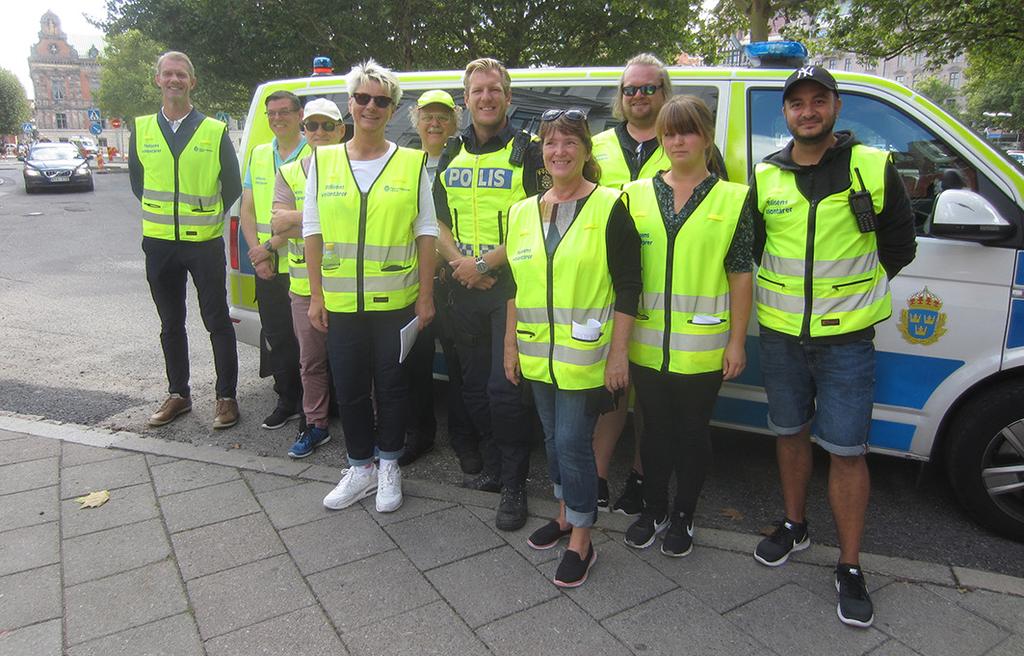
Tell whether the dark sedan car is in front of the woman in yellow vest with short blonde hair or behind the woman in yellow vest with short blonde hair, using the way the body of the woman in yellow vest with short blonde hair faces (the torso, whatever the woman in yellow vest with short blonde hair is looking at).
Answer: behind

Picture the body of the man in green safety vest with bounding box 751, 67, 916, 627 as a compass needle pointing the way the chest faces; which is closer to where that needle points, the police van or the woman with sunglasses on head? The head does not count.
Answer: the woman with sunglasses on head

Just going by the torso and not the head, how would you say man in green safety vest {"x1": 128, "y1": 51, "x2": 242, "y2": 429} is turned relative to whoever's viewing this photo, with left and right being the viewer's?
facing the viewer

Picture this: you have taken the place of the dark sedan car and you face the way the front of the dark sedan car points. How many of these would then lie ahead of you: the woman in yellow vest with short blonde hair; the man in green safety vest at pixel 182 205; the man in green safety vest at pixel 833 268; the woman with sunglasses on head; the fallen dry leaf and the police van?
6

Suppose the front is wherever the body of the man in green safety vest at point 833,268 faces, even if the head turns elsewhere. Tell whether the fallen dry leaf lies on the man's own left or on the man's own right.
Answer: on the man's own right

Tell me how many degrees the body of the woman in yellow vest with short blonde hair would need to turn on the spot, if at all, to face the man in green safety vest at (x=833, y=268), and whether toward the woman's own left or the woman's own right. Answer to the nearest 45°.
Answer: approximately 45° to the woman's own left

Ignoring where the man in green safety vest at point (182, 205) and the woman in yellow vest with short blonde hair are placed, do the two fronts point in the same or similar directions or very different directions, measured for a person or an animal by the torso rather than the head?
same or similar directions

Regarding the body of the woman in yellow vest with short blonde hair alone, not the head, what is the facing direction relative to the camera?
toward the camera

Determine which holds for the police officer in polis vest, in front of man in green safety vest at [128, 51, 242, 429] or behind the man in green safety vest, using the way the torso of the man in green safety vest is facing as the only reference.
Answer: in front

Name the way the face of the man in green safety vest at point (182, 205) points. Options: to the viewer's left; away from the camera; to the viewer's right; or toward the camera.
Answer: toward the camera

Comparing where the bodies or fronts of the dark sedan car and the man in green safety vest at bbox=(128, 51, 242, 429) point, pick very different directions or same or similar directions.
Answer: same or similar directions

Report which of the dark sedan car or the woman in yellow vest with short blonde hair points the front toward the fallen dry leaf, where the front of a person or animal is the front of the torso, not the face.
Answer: the dark sedan car

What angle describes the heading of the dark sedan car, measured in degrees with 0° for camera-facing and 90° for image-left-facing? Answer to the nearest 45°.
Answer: approximately 0°

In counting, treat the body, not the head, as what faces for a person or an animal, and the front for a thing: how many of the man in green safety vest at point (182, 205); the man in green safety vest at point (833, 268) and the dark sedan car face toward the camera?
3

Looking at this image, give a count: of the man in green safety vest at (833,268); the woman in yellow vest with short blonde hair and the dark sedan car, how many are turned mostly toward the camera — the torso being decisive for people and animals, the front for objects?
3

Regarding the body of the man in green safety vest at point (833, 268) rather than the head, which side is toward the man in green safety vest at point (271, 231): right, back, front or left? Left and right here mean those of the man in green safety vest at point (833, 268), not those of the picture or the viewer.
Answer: right

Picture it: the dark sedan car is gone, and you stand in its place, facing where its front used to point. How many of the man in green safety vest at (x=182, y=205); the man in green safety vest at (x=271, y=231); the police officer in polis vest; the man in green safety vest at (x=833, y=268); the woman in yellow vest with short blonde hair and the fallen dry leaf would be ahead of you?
6

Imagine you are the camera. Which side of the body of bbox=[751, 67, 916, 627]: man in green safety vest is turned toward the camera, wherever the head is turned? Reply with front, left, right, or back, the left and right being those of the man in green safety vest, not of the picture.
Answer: front
